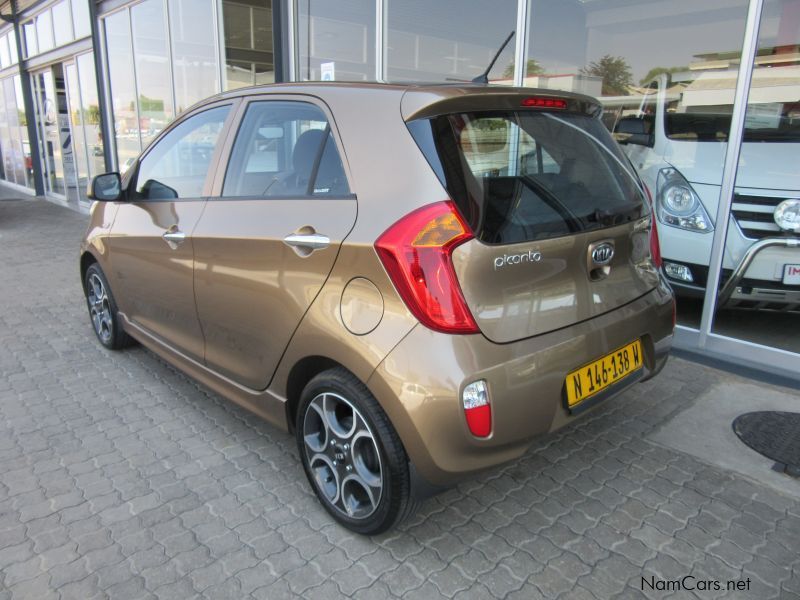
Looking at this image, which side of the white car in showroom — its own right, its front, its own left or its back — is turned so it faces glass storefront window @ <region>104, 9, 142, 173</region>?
right

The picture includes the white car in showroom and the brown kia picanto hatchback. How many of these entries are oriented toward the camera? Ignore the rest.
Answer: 1

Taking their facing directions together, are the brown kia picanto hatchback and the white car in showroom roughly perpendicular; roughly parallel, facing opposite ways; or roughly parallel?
roughly perpendicular

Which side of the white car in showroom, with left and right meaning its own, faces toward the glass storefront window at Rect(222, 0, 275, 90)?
right

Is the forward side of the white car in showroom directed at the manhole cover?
yes

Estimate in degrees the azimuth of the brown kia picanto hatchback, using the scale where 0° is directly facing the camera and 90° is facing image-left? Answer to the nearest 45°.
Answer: approximately 135°

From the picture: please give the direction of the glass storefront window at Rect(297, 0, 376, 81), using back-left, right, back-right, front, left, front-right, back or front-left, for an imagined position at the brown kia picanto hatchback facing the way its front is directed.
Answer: front-right

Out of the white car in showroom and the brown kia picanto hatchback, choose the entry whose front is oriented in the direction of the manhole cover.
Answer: the white car in showroom

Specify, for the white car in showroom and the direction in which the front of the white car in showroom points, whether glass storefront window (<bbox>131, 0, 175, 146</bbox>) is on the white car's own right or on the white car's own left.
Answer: on the white car's own right

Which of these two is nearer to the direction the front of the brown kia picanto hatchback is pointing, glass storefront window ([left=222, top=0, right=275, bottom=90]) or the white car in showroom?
the glass storefront window

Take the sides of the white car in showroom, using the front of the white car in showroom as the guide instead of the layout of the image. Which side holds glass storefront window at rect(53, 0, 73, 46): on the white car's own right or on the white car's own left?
on the white car's own right

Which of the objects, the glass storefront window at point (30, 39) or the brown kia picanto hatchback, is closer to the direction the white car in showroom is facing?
the brown kia picanto hatchback
